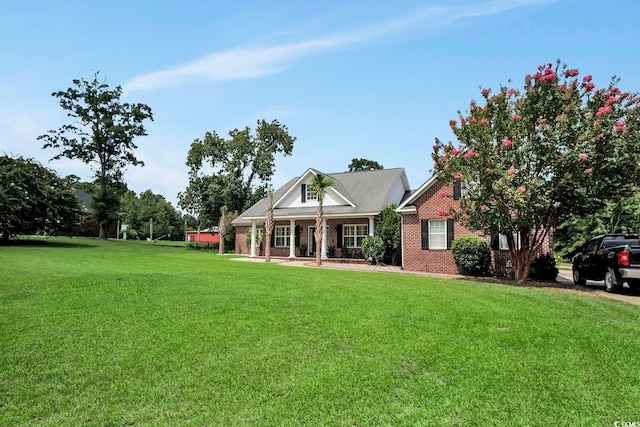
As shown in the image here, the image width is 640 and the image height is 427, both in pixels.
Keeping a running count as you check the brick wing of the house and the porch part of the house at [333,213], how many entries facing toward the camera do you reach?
2

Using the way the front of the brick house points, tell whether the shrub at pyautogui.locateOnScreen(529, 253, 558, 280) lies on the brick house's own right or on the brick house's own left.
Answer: on the brick house's own left

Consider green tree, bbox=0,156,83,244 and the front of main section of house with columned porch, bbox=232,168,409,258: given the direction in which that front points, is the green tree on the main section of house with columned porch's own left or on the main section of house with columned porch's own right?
on the main section of house with columned porch's own right

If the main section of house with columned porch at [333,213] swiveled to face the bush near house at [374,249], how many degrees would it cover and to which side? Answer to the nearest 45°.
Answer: approximately 45° to its left

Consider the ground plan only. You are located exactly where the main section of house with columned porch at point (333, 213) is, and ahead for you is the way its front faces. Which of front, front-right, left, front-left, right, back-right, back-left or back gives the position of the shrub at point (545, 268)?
front-left

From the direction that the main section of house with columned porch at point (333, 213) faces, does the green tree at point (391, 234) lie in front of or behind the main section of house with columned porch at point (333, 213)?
in front
